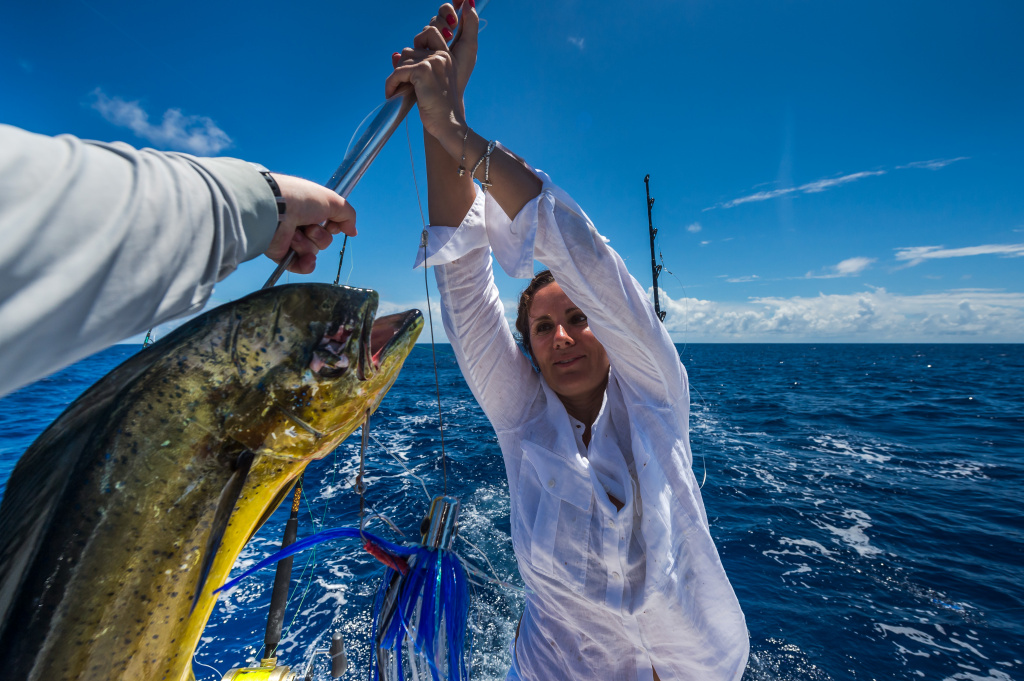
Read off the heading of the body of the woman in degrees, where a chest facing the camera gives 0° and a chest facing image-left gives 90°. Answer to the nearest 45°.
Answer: approximately 0°

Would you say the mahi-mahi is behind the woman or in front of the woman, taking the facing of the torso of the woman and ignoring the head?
in front

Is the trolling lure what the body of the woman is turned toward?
no
